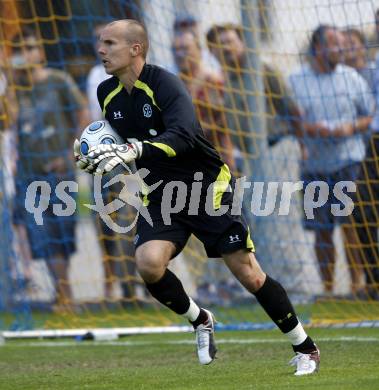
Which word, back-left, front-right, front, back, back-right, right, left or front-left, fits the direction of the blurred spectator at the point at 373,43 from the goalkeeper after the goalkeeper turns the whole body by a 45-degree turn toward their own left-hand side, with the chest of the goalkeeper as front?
back-left

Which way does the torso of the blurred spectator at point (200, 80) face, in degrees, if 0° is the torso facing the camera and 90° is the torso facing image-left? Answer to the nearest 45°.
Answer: approximately 45°

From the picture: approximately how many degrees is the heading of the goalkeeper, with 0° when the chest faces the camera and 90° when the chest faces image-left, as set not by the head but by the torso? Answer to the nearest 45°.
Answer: approximately 45°

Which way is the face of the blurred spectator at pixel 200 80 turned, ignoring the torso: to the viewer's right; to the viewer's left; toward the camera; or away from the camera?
toward the camera

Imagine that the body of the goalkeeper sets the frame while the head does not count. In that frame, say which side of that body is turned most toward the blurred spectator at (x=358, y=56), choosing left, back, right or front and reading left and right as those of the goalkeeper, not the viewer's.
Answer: back

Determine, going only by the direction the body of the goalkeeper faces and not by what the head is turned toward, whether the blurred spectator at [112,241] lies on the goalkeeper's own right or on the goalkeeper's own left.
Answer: on the goalkeeper's own right

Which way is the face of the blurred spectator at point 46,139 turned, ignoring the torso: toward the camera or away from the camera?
toward the camera

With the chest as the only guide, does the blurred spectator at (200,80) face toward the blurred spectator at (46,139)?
no

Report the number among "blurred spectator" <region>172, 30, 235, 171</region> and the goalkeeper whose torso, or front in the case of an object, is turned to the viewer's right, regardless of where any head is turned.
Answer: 0
